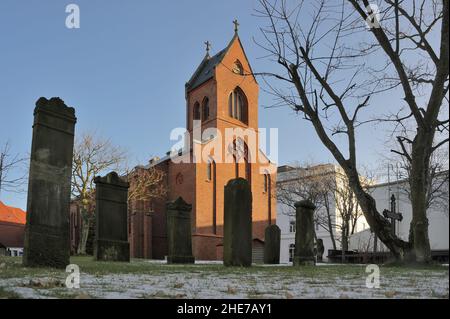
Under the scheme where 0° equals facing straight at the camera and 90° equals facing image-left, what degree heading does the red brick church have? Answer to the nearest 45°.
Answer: approximately 315°

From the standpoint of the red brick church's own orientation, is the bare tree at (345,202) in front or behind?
in front

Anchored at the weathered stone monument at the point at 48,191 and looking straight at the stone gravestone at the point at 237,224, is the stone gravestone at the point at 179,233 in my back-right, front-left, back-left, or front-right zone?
front-left

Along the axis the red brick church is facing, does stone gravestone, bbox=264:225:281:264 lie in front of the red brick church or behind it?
in front

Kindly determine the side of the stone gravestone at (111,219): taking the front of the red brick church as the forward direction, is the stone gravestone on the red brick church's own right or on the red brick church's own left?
on the red brick church's own right

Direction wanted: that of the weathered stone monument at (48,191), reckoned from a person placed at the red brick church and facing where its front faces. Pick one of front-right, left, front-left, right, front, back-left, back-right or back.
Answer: front-right

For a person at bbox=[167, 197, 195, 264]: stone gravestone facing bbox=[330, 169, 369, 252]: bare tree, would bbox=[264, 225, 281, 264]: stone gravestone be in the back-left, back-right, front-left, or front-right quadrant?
front-right

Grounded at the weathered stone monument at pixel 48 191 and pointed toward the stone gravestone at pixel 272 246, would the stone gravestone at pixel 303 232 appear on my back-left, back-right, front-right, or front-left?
front-right

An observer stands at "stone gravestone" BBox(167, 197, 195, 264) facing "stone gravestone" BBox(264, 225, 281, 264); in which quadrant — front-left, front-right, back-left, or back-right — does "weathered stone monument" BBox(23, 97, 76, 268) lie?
back-right

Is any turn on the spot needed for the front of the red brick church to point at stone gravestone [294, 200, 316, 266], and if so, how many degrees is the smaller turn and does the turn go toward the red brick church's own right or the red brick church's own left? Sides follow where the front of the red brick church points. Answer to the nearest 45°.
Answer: approximately 45° to the red brick church's own right

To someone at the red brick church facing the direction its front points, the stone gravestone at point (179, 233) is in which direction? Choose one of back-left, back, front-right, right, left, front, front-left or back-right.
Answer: front-right
